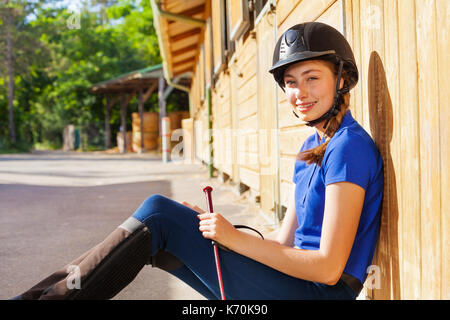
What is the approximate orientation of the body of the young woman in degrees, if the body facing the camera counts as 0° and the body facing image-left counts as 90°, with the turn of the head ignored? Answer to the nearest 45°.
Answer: approximately 90°
